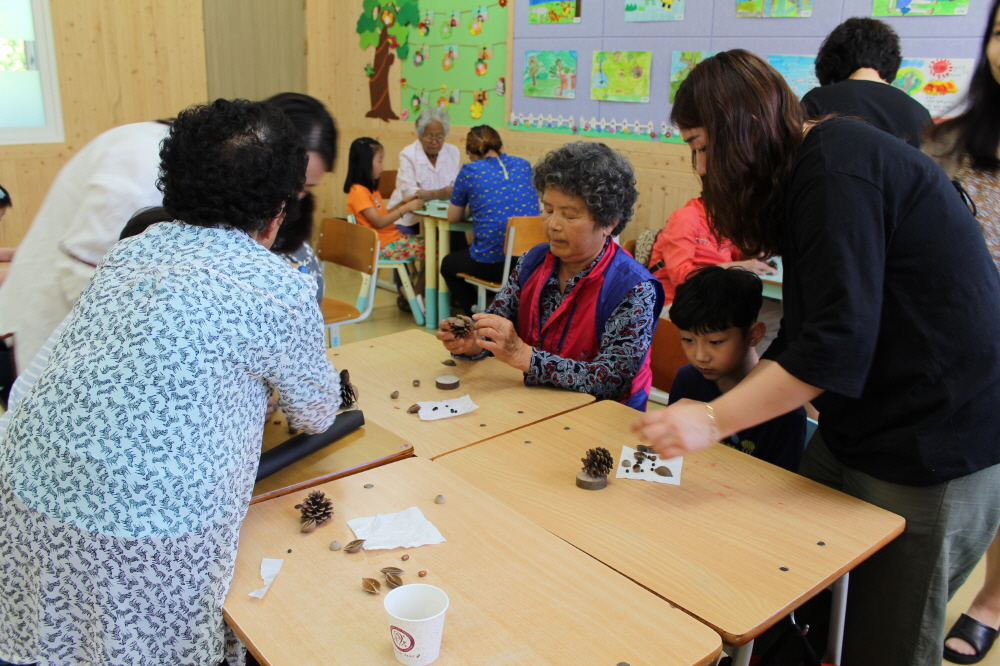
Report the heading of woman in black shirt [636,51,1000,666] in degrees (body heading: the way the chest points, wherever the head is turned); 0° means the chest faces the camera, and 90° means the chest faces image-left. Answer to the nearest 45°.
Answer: approximately 90°

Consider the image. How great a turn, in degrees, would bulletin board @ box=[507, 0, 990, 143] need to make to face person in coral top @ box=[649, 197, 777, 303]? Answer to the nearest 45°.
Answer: approximately 45° to its left

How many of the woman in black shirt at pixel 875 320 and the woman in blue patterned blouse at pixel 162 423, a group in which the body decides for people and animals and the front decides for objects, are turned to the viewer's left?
1

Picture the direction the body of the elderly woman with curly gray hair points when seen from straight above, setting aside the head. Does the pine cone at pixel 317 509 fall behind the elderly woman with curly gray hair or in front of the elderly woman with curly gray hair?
in front

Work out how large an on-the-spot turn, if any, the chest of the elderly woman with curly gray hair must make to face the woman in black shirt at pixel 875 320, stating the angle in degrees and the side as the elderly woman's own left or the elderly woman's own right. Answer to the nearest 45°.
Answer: approximately 90° to the elderly woman's own left

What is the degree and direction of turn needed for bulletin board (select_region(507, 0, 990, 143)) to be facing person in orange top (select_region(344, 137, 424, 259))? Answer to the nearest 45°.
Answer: approximately 45° to its right

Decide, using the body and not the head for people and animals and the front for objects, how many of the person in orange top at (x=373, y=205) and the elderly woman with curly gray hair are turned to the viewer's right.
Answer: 1

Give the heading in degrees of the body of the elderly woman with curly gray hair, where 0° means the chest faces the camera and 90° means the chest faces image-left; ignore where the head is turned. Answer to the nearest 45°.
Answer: approximately 45°

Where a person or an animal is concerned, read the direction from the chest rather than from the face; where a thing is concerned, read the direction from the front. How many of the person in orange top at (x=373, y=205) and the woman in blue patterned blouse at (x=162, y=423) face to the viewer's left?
0

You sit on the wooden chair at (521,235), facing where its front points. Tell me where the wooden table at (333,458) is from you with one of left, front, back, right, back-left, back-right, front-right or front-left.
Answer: back-left

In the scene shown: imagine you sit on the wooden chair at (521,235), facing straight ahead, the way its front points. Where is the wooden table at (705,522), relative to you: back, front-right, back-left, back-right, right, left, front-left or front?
back-left

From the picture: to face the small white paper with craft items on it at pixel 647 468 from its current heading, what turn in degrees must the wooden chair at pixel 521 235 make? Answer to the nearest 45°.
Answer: approximately 135° to its left

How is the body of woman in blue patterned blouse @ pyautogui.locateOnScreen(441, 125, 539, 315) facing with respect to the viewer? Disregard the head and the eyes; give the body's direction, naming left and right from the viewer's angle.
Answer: facing away from the viewer and to the left of the viewer

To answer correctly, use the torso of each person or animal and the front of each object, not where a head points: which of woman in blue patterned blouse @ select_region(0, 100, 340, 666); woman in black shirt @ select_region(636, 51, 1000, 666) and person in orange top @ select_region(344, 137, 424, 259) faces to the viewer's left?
the woman in black shirt

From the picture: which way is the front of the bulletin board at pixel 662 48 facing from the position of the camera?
facing the viewer and to the left of the viewer
